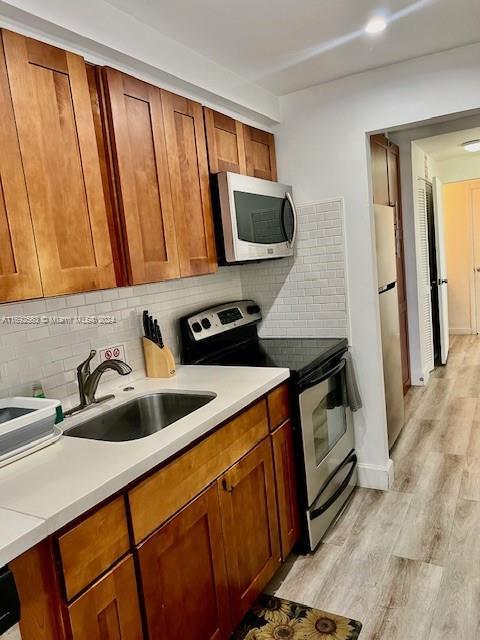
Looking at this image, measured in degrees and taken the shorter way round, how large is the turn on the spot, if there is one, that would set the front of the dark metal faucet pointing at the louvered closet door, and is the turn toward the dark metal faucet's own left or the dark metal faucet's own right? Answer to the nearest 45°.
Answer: approximately 90° to the dark metal faucet's own left

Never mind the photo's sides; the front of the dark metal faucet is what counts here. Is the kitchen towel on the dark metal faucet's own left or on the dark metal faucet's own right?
on the dark metal faucet's own left

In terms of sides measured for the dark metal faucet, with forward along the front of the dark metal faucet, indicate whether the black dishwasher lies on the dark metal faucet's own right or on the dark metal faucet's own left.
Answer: on the dark metal faucet's own right

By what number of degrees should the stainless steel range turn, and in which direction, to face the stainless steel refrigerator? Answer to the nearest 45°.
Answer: approximately 90° to its left
